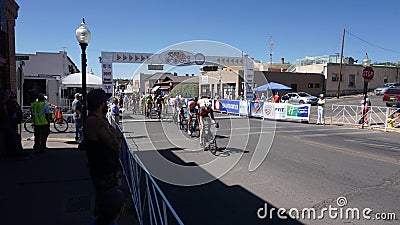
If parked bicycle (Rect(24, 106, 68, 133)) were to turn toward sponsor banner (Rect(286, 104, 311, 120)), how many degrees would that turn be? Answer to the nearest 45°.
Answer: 0° — it already faces it

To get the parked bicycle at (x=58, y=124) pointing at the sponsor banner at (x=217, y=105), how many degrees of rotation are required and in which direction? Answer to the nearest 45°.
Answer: approximately 45° to its left

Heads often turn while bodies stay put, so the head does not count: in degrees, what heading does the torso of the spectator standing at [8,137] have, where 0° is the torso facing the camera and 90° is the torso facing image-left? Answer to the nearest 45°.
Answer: approximately 270°

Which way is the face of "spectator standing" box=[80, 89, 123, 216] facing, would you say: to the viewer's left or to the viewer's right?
to the viewer's right

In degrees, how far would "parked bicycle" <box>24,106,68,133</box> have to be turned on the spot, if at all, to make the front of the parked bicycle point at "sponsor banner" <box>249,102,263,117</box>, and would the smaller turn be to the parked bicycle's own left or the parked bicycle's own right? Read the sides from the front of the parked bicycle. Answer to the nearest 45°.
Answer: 0° — it already faces it

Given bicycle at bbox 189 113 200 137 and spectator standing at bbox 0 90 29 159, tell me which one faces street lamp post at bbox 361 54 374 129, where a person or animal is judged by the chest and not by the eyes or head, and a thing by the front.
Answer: the spectator standing

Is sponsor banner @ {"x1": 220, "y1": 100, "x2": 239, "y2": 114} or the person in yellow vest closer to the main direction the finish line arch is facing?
the person in yellow vest

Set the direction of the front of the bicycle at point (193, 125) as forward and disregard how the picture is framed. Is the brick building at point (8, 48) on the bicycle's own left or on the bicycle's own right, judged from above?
on the bicycle's own right

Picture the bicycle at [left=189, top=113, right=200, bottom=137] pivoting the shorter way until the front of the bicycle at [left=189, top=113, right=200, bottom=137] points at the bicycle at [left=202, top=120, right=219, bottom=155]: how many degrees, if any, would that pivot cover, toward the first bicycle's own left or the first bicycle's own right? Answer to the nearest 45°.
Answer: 0° — it already faces it

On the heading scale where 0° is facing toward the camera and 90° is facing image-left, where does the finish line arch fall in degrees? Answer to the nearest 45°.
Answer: approximately 0°

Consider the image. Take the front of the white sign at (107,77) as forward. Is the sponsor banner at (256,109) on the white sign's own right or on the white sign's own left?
on the white sign's own left

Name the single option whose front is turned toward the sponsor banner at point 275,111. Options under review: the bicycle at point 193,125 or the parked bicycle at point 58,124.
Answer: the parked bicycle

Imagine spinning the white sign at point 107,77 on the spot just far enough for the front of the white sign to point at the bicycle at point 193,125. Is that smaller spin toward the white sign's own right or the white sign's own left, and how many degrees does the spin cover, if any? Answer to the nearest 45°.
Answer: approximately 45° to the white sign's own left
